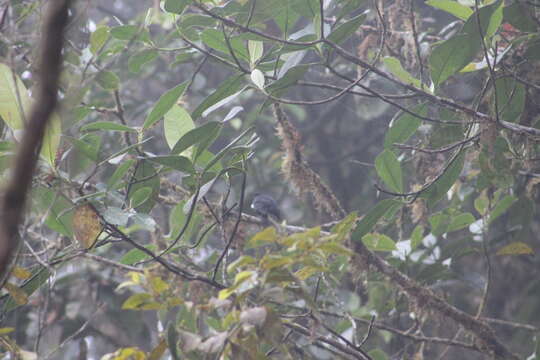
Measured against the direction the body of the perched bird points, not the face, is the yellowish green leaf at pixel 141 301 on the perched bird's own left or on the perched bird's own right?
on the perched bird's own left
